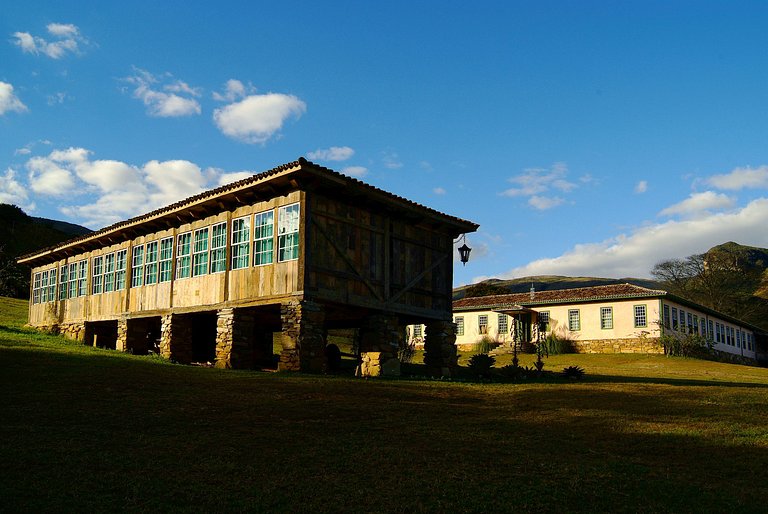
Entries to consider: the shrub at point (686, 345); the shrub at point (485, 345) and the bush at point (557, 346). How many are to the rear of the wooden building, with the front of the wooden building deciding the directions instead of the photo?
3

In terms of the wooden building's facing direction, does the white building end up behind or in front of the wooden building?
behind

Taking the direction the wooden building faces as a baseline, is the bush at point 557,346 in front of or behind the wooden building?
behind

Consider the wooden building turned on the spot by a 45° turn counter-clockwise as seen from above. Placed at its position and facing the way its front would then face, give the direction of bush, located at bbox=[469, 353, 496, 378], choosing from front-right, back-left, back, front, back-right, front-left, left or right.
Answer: left

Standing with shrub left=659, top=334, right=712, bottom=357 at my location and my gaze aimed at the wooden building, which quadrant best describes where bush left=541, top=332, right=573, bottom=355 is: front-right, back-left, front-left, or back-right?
front-right

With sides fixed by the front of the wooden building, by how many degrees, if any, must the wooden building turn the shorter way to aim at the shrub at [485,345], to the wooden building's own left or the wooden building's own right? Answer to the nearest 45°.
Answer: approximately 180°

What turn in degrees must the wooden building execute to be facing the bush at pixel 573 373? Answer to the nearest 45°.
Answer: approximately 135° to its left

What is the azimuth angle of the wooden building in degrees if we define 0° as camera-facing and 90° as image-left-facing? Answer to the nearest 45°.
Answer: approximately 45°
